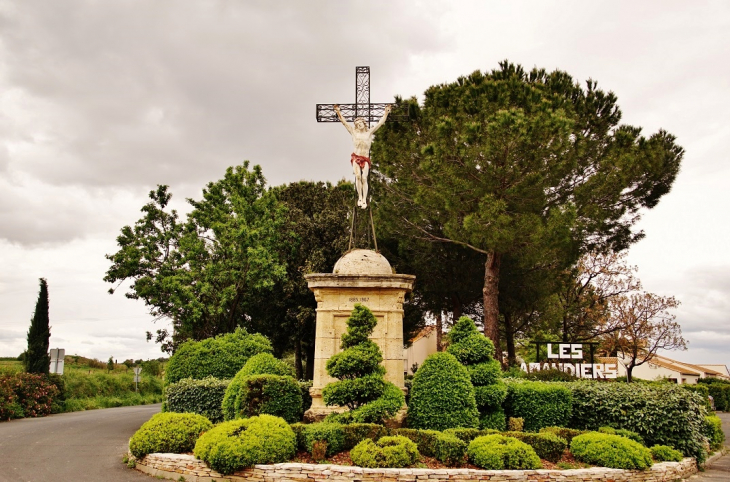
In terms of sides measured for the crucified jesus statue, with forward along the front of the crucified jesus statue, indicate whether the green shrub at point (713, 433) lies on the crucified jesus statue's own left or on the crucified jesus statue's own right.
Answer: on the crucified jesus statue's own left

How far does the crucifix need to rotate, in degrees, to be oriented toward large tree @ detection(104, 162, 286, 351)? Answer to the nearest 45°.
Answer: approximately 135° to its right

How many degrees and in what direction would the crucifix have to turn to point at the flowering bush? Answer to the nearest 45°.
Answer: approximately 135° to its right

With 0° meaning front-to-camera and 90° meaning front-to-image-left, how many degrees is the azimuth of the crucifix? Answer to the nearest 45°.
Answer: approximately 0°

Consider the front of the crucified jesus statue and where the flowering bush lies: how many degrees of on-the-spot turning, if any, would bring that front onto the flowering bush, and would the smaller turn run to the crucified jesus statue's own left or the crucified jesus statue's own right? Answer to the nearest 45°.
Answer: approximately 135° to the crucified jesus statue's own right

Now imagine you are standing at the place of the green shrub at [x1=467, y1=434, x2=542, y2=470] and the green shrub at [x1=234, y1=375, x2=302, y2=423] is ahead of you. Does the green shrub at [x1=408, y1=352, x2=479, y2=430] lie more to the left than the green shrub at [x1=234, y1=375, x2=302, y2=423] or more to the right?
right

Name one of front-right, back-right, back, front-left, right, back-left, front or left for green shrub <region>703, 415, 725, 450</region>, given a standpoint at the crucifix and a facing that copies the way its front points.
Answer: left
